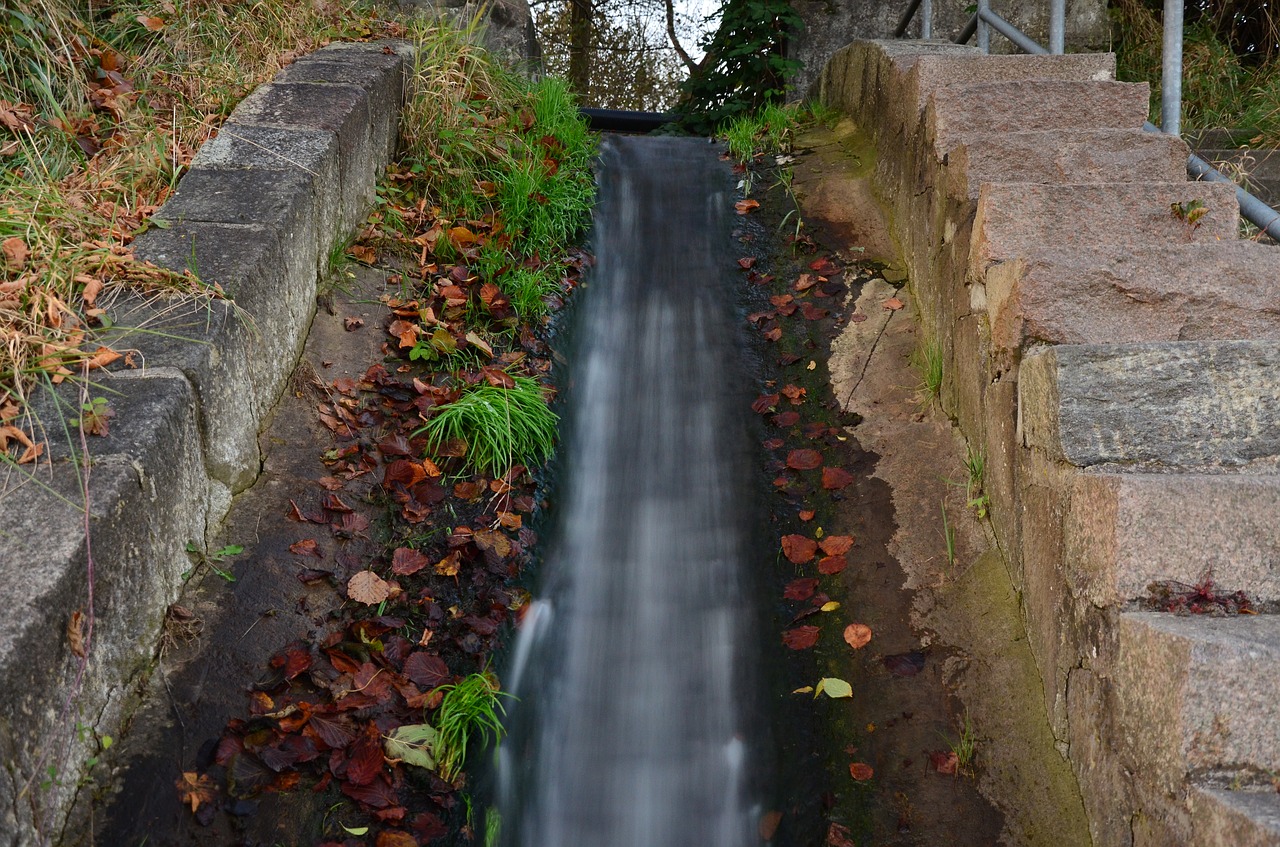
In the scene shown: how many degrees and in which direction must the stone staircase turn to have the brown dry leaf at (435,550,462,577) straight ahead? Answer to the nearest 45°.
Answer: approximately 90° to its right

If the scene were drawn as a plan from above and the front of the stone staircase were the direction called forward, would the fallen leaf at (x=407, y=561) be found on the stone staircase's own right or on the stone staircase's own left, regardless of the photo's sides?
on the stone staircase's own right

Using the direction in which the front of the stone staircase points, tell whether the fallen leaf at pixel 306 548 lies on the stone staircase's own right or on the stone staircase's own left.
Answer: on the stone staircase's own right

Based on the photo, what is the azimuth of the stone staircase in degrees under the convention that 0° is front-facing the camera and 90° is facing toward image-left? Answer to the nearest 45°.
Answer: approximately 0°

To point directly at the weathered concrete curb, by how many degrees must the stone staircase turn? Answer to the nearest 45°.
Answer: approximately 90° to its right
